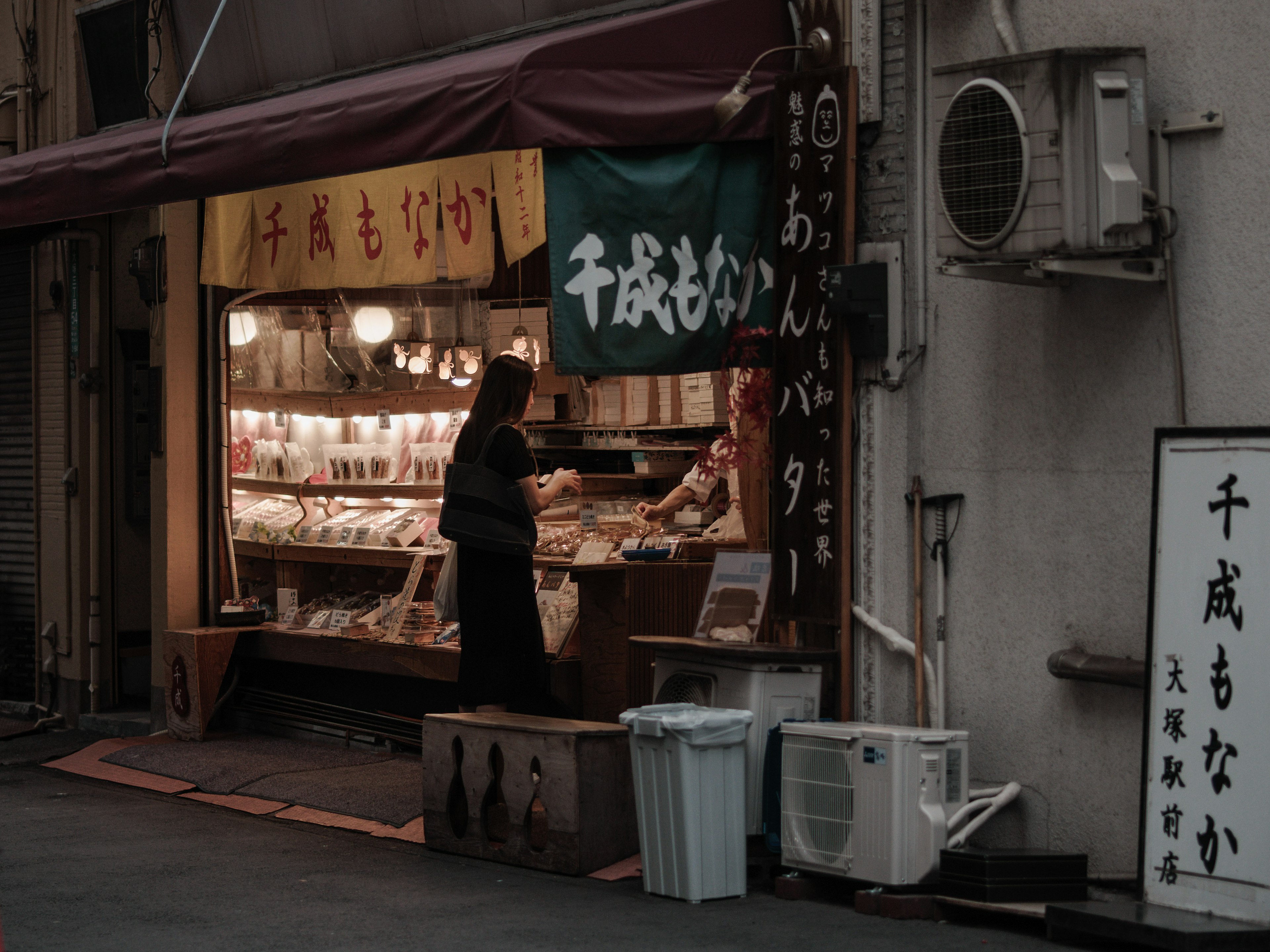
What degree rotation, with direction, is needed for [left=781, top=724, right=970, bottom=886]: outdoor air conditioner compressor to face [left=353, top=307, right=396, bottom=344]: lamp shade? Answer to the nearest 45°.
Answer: approximately 90° to its right

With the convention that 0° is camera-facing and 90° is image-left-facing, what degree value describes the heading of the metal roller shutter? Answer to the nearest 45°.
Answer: approximately 45°

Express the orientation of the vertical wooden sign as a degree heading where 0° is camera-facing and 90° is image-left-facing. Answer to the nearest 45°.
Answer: approximately 45°

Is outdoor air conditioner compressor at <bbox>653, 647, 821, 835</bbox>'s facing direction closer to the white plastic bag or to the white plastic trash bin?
the white plastic trash bin

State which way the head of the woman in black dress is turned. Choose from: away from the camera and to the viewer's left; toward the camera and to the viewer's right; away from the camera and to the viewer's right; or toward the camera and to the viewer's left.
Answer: away from the camera and to the viewer's right

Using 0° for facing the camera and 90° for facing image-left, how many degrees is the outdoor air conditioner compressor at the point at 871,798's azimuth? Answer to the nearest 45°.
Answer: approximately 45°

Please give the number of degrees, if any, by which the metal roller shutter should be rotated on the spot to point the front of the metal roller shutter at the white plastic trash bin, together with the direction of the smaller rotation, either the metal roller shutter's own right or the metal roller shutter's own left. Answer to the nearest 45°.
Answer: approximately 45° to the metal roller shutter's own left

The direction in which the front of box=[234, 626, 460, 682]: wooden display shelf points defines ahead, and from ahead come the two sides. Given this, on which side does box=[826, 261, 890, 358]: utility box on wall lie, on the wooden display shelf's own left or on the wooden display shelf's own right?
on the wooden display shelf's own left

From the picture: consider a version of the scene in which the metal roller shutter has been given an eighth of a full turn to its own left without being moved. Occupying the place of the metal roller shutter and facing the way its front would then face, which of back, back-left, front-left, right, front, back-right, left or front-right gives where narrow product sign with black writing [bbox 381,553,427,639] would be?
front-left

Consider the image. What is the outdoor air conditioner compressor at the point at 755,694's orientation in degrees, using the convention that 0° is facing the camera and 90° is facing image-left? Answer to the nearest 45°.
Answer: approximately 45°

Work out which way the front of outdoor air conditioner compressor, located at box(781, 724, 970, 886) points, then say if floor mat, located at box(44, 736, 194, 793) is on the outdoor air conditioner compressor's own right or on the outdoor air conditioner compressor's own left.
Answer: on the outdoor air conditioner compressor's own right

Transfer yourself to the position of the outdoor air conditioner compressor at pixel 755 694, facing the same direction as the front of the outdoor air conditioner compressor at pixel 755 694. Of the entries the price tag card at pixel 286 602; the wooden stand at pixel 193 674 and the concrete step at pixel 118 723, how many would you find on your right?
3

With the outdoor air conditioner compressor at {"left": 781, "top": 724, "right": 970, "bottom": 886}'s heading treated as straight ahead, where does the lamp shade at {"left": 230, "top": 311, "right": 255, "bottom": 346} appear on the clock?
The lamp shade is roughly at 3 o'clock from the outdoor air conditioner compressor.

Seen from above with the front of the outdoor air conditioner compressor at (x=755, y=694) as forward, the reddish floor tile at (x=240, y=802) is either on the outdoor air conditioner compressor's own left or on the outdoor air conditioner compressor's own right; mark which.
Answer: on the outdoor air conditioner compressor's own right

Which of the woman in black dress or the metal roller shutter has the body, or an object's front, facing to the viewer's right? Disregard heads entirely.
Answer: the woman in black dress

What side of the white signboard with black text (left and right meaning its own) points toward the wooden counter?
right
